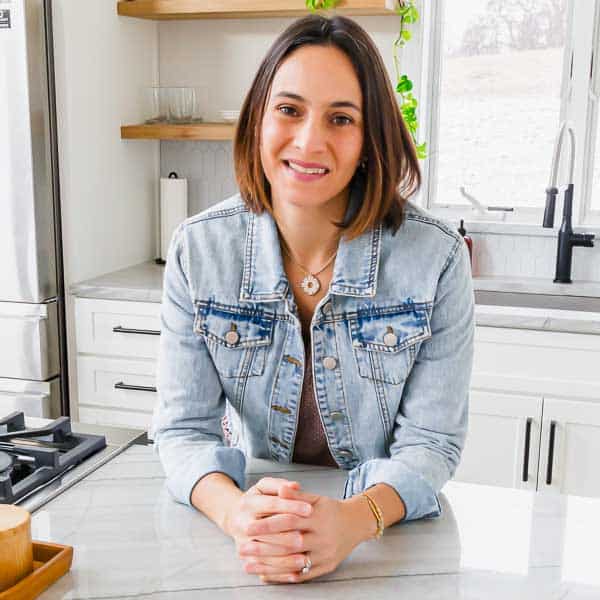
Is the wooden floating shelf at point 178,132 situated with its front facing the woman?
yes

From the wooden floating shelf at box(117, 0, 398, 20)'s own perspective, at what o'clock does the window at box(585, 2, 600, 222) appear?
The window is roughly at 9 o'clock from the wooden floating shelf.

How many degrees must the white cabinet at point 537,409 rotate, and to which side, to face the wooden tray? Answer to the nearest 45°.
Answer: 0° — it already faces it

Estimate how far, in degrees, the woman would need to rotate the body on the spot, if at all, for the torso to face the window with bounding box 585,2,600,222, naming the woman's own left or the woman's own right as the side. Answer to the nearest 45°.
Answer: approximately 135° to the woman's own left

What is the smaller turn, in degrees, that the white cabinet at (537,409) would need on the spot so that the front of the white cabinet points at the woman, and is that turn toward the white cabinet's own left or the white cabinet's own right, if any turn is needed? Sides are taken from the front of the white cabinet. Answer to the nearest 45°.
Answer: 0° — it already faces them

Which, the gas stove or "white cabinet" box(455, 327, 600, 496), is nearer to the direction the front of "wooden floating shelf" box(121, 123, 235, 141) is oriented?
the gas stove

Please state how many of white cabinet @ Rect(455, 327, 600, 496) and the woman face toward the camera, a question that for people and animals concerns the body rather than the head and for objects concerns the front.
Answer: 2

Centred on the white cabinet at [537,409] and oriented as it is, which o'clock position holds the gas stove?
The gas stove is roughly at 1 o'clock from the white cabinet.
